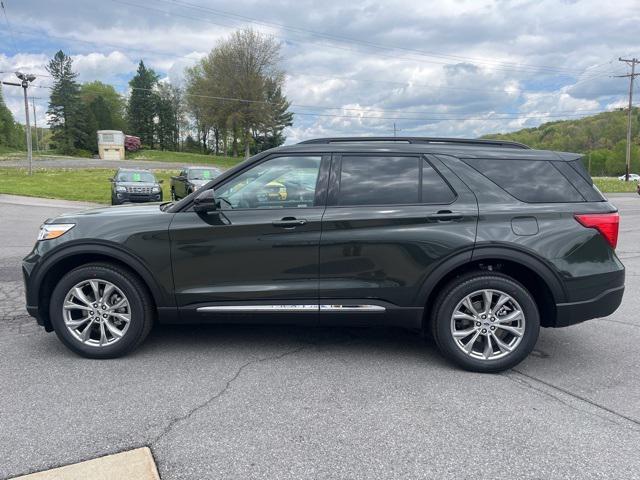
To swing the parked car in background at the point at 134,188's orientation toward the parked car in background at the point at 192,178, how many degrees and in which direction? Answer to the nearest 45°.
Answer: approximately 135° to its left

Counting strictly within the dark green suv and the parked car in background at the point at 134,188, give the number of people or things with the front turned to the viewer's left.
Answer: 1

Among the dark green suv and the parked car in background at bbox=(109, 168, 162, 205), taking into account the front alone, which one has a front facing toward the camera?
the parked car in background

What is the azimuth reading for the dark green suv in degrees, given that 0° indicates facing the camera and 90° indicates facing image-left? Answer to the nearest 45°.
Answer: approximately 90°

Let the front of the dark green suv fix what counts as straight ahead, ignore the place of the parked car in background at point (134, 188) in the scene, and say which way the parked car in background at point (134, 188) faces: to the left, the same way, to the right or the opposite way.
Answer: to the left

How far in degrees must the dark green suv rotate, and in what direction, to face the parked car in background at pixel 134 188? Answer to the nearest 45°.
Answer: approximately 45° to its right

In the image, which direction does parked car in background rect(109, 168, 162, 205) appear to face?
toward the camera

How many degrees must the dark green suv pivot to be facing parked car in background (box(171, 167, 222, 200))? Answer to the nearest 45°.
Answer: approximately 90° to its right

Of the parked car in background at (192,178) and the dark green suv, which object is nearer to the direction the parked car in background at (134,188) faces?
the dark green suv

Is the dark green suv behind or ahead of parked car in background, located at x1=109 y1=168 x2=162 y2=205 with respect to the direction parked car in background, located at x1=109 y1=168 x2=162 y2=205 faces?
ahead

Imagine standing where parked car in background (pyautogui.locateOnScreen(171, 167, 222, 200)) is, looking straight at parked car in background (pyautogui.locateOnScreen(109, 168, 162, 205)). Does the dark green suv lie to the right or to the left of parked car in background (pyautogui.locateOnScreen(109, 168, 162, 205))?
left
